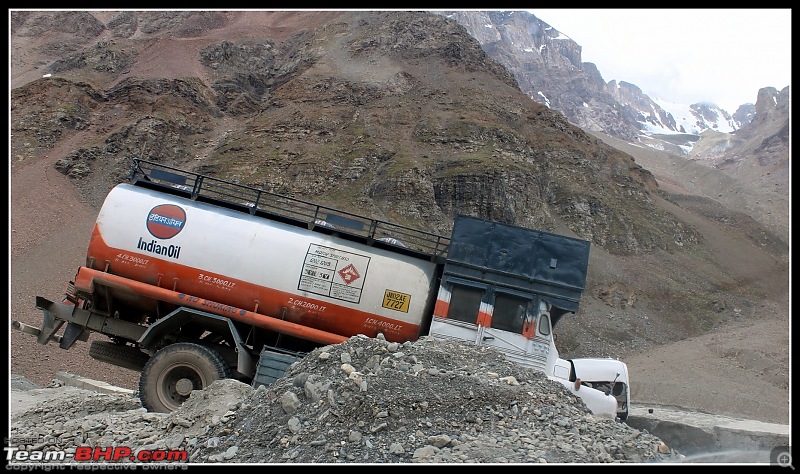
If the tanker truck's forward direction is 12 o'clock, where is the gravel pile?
The gravel pile is roughly at 2 o'clock from the tanker truck.

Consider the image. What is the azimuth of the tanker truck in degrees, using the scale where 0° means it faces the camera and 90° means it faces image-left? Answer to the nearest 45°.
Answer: approximately 270°
